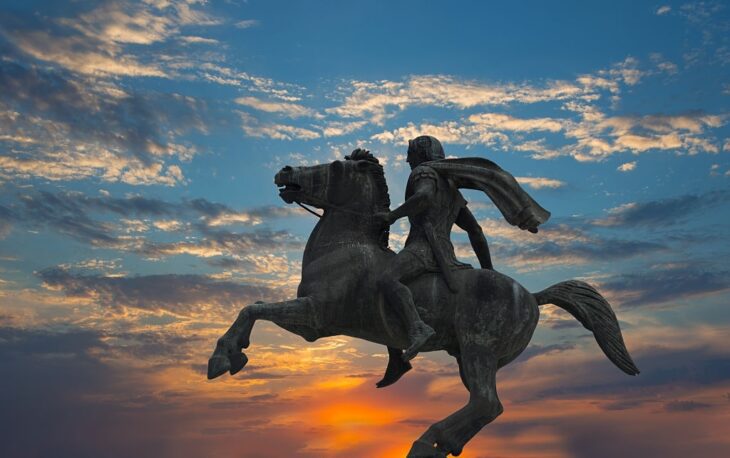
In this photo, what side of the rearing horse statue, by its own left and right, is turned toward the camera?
left
